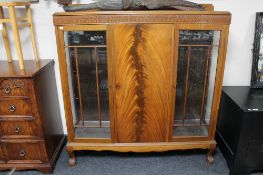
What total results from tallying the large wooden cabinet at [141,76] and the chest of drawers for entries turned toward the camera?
2

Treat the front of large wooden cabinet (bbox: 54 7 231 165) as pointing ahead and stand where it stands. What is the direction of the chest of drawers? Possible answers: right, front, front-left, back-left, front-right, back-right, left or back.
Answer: right

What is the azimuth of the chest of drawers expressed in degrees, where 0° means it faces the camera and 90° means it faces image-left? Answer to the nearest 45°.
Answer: approximately 0°

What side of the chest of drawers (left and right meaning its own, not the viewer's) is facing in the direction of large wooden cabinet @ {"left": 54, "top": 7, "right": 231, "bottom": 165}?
left
